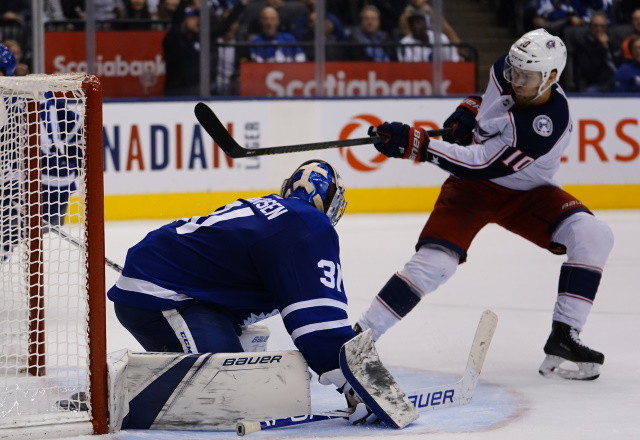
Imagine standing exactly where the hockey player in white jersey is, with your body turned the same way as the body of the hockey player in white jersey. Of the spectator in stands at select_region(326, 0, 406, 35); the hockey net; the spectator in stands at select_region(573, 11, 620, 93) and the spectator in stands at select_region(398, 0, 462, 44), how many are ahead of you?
1

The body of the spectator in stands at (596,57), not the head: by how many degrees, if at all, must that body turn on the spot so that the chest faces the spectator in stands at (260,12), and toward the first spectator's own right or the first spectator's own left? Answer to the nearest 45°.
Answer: approximately 45° to the first spectator's own right

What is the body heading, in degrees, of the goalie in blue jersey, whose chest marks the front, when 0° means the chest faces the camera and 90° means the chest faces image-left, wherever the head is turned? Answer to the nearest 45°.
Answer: approximately 225°

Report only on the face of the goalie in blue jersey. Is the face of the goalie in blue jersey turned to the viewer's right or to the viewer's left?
to the viewer's right

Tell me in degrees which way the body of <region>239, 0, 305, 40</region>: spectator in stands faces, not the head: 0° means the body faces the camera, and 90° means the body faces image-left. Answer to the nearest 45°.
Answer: approximately 0°

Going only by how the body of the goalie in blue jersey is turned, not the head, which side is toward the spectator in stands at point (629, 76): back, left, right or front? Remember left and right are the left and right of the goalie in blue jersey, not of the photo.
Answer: front

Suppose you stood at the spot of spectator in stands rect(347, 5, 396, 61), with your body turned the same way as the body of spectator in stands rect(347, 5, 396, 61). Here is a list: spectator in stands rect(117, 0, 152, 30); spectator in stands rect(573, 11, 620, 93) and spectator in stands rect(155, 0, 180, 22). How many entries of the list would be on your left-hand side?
1

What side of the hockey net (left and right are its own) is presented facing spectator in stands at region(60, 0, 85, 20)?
left

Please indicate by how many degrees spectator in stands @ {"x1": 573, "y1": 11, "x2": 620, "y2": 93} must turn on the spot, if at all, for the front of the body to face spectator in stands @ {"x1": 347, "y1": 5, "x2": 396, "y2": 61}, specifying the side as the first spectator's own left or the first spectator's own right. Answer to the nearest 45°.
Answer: approximately 90° to the first spectator's own right

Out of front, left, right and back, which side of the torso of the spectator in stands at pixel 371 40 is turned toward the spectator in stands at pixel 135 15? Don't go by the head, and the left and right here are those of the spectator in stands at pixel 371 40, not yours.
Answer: right

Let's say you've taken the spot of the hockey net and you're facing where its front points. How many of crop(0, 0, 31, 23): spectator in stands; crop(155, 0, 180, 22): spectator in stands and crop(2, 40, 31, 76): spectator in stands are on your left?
3

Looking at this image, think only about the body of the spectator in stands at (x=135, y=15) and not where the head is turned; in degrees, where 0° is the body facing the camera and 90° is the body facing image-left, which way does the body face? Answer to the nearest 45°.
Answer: approximately 0°

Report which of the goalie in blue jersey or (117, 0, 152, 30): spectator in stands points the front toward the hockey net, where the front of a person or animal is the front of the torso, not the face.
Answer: the spectator in stands
